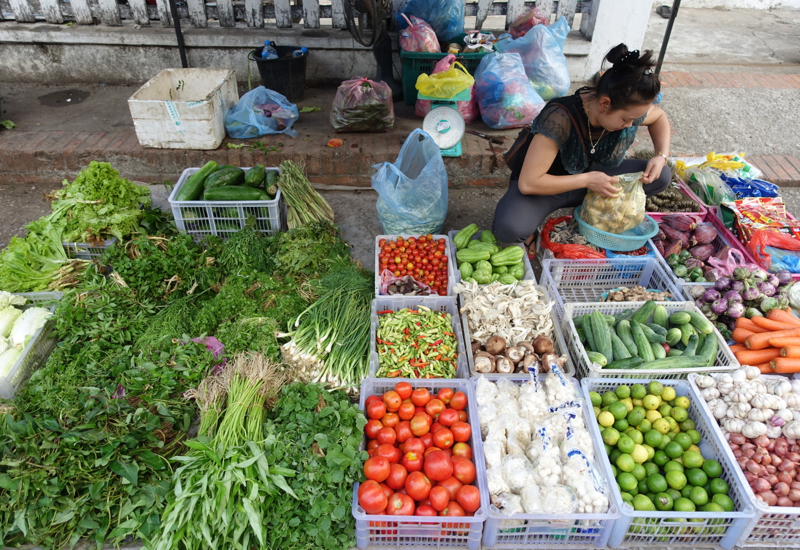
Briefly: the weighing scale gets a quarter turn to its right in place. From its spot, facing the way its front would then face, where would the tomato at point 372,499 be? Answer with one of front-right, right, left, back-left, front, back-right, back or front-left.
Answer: left

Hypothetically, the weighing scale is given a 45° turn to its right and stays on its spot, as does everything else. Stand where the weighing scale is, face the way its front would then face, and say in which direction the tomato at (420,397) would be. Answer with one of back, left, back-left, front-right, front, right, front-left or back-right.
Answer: front-left

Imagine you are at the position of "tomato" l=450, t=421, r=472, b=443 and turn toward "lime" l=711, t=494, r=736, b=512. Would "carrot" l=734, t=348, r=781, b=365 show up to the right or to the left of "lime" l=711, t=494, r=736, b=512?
left

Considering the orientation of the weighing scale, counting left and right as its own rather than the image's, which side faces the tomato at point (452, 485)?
front

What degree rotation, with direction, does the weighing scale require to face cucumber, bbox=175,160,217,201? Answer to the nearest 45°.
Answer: approximately 45° to its right

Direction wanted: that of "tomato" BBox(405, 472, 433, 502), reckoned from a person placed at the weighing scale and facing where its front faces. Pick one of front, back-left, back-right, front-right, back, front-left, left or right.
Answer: front

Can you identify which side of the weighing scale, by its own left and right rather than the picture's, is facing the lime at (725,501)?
front

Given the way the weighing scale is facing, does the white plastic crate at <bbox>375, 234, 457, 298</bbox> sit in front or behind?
in front

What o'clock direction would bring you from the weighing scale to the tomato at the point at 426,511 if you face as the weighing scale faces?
The tomato is roughly at 12 o'clock from the weighing scale.

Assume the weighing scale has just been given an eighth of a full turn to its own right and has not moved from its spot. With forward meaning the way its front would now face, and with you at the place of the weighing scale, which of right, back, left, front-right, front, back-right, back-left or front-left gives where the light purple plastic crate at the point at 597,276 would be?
left

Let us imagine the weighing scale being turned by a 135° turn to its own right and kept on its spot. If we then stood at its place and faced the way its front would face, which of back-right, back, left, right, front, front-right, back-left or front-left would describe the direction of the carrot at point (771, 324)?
back

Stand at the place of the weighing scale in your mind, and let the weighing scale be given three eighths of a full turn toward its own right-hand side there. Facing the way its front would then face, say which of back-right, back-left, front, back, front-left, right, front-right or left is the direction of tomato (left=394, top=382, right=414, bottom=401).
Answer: back-left

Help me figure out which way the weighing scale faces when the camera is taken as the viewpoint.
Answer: facing the viewer

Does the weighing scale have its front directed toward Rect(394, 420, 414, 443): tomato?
yes

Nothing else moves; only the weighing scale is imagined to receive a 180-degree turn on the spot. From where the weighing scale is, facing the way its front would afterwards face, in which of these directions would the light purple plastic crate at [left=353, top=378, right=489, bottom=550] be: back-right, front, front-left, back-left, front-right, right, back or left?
back

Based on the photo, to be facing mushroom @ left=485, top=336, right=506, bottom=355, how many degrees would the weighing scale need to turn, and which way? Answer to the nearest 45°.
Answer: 0° — it already faces it

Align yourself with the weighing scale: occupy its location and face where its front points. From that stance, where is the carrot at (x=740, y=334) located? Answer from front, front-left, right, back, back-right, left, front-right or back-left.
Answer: front-left

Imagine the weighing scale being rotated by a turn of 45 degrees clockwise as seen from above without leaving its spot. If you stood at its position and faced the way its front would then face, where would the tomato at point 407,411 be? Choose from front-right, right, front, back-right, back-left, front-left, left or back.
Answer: front-left

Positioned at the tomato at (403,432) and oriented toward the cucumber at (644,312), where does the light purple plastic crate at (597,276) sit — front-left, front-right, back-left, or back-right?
front-left

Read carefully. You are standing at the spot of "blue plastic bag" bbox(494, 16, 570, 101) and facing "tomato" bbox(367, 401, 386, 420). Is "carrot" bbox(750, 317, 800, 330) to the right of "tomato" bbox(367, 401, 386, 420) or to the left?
left

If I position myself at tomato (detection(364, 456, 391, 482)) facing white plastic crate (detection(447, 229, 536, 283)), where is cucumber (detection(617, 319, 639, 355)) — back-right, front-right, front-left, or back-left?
front-right
